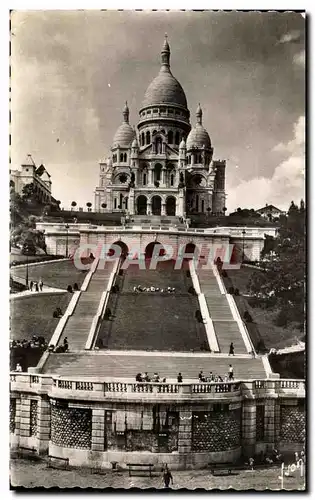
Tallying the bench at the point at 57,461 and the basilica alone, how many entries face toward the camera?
2

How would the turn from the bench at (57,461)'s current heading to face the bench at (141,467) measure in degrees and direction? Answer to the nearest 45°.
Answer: approximately 90° to its left

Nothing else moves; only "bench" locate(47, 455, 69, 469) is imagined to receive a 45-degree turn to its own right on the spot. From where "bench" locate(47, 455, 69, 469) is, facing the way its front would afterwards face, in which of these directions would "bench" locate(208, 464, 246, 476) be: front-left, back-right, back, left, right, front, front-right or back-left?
back-left

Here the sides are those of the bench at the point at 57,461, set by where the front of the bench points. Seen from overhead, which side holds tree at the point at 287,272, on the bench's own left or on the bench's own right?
on the bench's own left

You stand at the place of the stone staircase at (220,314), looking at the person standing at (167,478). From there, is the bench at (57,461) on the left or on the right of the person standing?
right

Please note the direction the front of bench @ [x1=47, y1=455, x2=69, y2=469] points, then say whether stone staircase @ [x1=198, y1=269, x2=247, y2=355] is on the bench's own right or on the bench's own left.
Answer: on the bench's own left

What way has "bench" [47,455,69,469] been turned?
toward the camera

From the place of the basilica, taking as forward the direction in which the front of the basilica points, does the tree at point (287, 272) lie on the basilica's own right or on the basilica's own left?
on the basilica's own left

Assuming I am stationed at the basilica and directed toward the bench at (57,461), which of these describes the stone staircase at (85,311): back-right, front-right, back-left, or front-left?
front-right

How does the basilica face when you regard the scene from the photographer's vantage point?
facing the viewer
